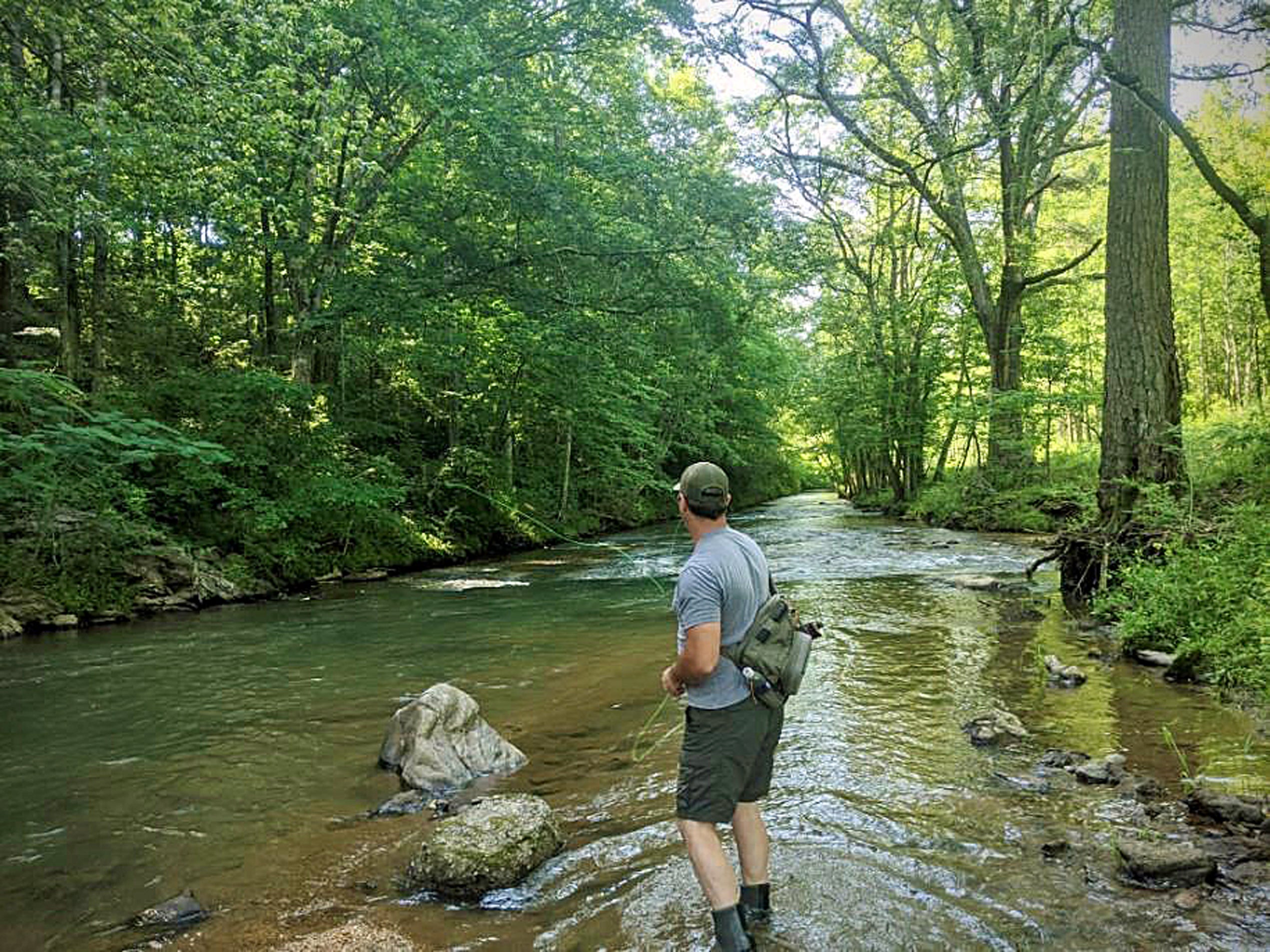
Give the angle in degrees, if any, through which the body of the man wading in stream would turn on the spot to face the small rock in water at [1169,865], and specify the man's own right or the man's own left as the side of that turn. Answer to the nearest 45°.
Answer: approximately 135° to the man's own right

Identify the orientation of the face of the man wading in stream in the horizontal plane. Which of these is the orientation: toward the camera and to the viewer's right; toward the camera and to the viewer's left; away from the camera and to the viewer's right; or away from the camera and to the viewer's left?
away from the camera and to the viewer's left

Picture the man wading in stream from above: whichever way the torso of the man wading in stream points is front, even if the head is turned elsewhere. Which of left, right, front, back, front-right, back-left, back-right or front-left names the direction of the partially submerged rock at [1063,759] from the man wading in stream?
right

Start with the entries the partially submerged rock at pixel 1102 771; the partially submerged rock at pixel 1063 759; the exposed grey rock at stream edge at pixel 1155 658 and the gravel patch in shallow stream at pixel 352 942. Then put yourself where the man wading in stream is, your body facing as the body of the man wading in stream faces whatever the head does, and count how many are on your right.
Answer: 3

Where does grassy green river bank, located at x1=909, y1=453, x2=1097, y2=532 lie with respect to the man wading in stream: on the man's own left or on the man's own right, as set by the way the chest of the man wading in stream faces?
on the man's own right

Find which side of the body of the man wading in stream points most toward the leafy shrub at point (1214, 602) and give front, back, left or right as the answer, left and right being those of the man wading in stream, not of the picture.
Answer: right

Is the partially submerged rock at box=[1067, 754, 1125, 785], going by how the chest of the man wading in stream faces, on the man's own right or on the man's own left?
on the man's own right

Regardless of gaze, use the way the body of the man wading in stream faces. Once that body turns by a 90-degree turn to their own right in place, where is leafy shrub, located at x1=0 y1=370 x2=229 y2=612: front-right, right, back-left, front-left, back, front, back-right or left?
left

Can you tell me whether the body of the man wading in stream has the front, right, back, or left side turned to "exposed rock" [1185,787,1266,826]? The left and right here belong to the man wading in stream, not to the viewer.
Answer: right

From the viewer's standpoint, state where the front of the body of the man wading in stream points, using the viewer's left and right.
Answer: facing away from the viewer and to the left of the viewer

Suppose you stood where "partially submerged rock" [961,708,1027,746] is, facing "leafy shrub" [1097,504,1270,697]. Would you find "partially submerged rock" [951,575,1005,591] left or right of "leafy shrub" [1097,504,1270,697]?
left

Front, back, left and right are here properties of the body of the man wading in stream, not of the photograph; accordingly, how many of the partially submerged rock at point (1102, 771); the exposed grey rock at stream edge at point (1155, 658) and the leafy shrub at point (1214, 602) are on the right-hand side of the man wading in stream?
3

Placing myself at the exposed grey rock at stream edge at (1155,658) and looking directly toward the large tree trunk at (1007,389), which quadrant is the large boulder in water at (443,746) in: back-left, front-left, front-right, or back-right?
back-left

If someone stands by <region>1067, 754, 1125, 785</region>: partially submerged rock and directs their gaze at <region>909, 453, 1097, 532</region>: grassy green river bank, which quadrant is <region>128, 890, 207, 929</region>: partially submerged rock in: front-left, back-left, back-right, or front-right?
back-left

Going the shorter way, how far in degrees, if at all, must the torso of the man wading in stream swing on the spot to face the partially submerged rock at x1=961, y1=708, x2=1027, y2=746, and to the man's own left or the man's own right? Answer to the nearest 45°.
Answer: approximately 90° to the man's own right

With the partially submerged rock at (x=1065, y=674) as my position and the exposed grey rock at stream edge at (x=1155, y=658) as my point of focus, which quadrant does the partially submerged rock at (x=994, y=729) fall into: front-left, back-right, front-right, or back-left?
back-right

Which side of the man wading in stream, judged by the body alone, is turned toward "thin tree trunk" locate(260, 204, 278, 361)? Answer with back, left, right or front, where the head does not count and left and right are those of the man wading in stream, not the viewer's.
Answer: front
